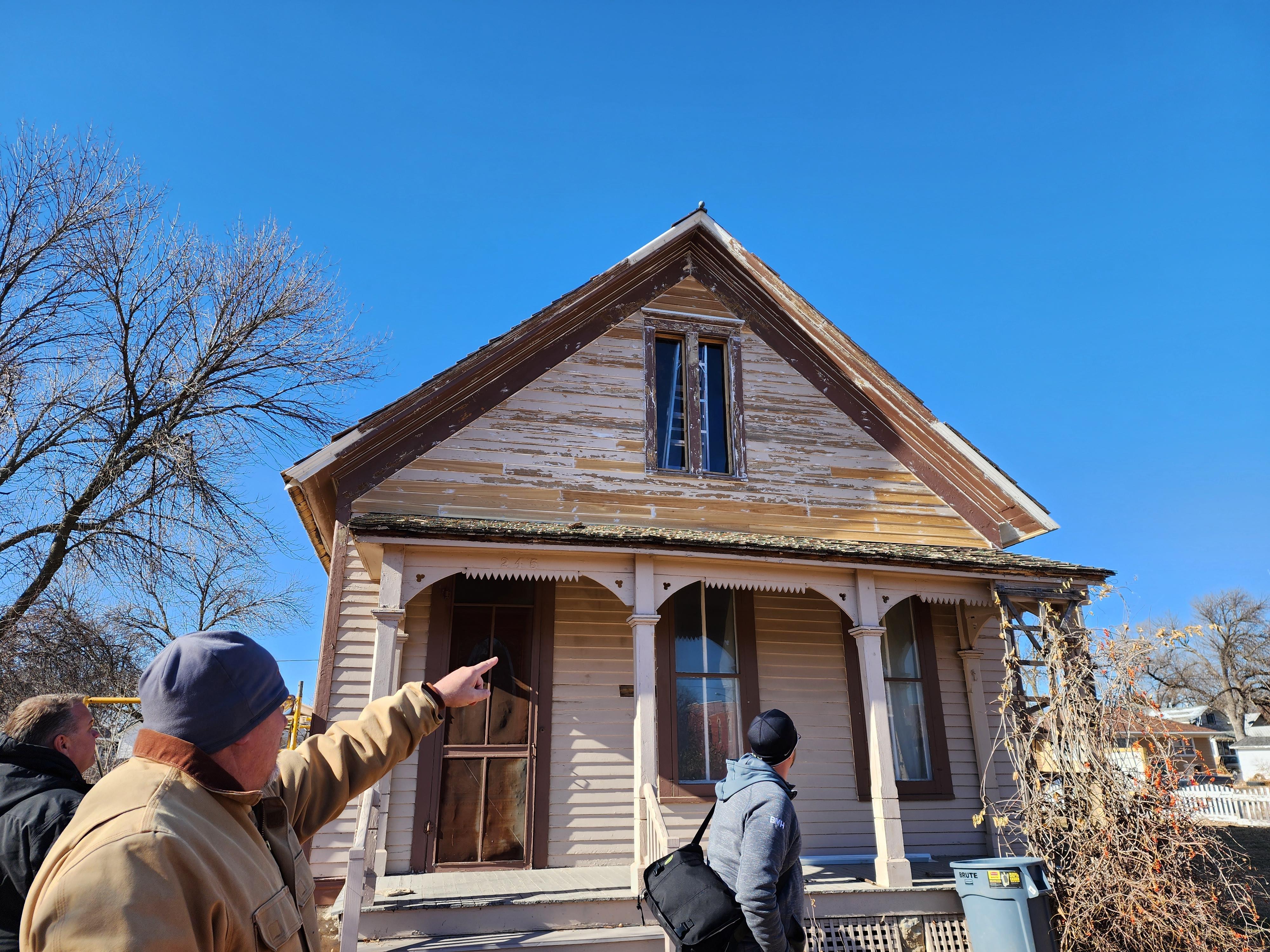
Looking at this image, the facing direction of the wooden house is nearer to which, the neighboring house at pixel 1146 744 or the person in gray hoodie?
the person in gray hoodie

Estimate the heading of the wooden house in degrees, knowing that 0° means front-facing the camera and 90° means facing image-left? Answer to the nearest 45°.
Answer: approximately 0°

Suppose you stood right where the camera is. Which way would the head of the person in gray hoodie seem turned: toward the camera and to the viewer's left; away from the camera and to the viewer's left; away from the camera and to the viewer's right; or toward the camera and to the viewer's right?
away from the camera and to the viewer's right

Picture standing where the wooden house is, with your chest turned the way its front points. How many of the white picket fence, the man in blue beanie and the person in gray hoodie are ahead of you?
2

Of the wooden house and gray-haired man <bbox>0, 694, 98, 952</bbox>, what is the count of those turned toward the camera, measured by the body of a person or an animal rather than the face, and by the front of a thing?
1

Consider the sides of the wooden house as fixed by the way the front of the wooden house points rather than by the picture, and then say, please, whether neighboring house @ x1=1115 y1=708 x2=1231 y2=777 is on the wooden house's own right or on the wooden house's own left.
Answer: on the wooden house's own left

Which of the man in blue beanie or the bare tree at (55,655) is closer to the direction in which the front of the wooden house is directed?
the man in blue beanie

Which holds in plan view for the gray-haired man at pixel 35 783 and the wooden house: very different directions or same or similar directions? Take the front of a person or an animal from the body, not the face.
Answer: very different directions

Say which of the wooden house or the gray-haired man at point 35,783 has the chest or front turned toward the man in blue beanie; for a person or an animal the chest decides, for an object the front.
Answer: the wooden house

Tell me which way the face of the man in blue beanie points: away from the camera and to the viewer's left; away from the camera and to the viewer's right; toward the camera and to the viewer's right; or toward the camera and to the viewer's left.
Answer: away from the camera and to the viewer's right

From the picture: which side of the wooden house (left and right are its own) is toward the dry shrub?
left

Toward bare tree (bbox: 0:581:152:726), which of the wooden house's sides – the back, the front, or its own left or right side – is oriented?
right
